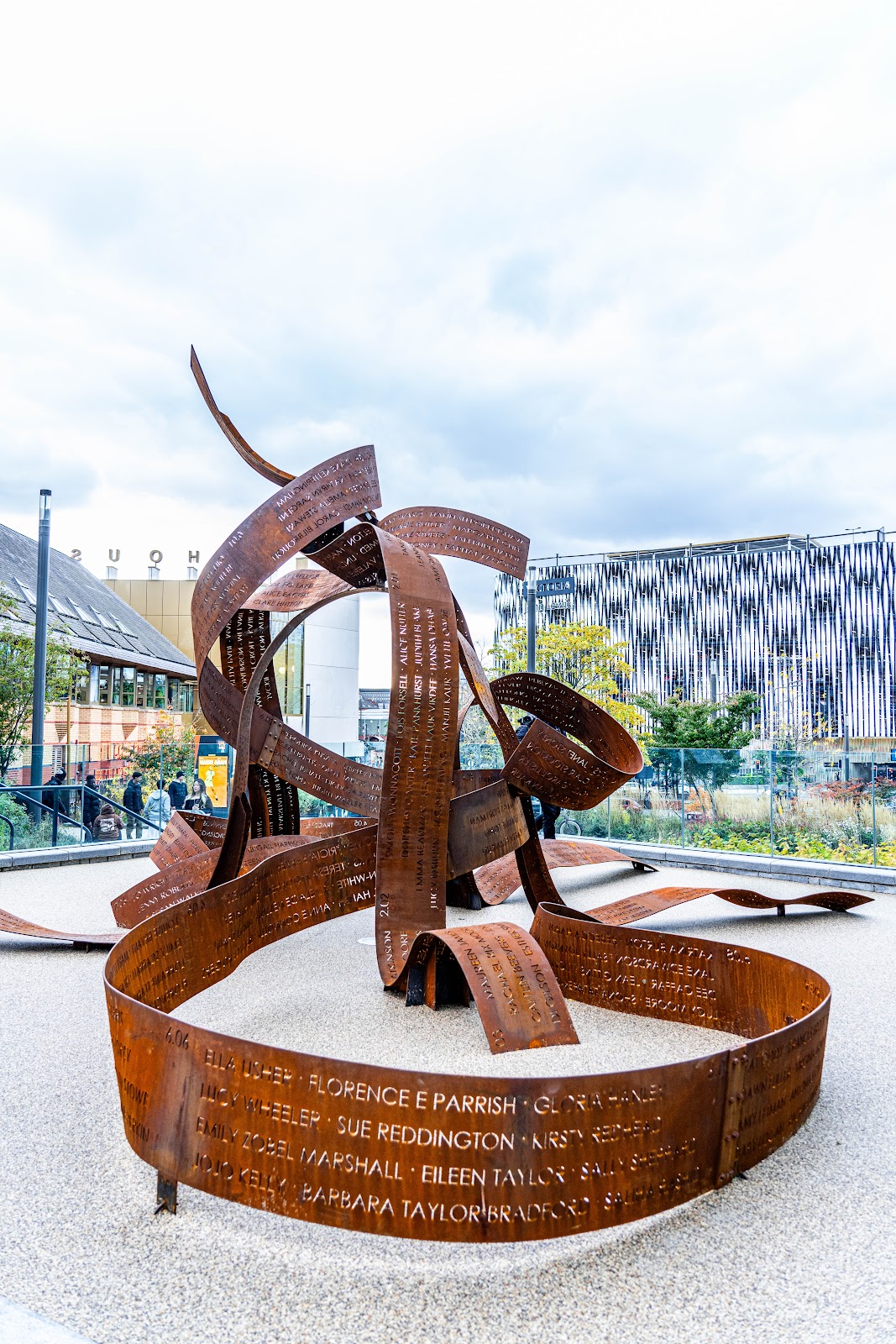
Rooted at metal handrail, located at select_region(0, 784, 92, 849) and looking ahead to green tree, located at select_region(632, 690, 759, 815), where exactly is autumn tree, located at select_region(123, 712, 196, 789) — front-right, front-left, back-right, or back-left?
front-left

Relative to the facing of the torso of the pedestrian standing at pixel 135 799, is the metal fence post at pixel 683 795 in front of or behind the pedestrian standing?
in front

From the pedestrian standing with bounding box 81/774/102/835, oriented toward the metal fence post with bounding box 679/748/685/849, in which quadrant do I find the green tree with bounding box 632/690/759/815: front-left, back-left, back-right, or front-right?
front-left

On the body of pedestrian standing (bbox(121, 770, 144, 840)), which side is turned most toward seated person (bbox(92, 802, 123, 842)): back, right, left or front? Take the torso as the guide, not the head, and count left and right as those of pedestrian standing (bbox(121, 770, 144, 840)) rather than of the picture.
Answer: right

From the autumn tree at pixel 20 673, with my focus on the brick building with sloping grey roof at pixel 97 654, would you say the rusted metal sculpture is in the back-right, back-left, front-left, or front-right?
back-right

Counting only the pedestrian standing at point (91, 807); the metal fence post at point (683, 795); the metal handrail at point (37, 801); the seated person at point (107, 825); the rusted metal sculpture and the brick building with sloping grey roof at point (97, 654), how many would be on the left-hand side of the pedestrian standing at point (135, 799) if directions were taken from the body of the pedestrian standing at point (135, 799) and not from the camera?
1
